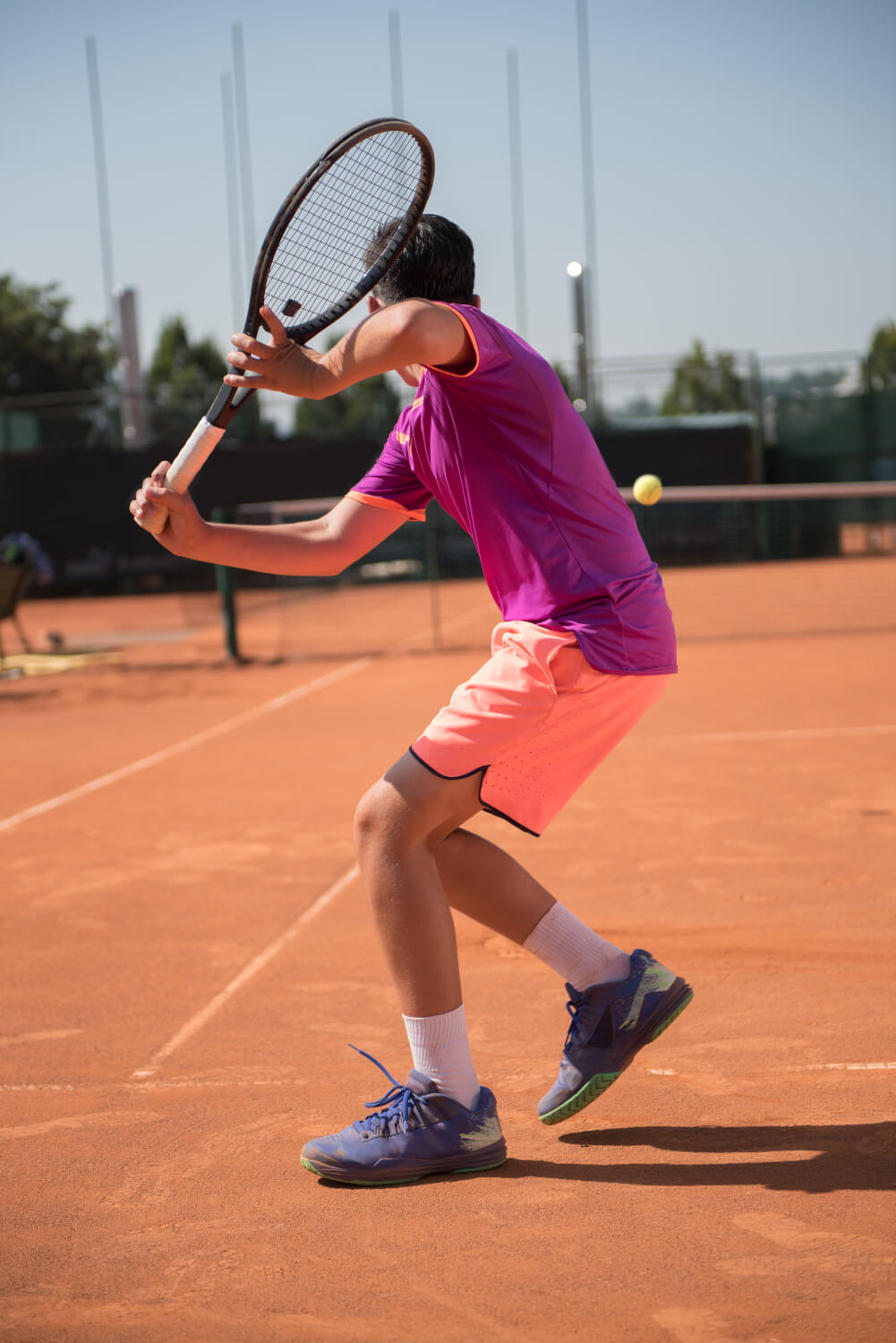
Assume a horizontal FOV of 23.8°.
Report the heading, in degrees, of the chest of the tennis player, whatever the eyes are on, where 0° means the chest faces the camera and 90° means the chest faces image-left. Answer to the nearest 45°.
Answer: approximately 90°

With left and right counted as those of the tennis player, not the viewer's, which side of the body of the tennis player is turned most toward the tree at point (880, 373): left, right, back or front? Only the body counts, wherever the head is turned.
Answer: right
